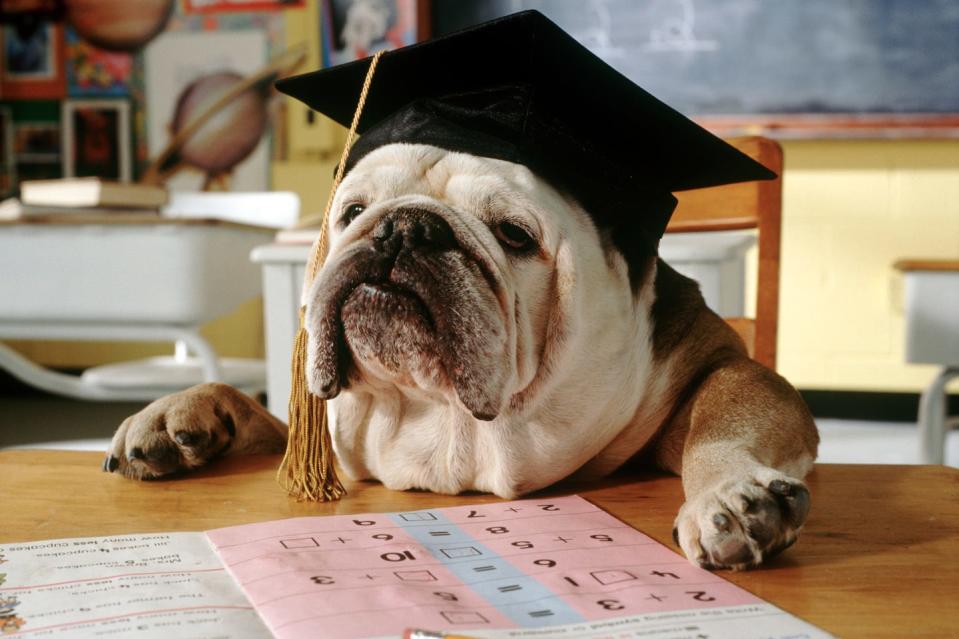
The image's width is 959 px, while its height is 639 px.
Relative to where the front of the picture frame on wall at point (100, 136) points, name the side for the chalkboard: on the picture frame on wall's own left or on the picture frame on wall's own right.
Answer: on the picture frame on wall's own left

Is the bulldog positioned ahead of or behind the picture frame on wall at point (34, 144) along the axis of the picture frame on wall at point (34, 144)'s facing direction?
ahead

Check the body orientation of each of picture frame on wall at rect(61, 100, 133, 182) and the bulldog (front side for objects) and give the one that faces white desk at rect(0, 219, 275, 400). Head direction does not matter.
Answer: the picture frame on wall

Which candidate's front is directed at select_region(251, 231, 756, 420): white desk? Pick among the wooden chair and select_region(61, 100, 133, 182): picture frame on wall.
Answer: the picture frame on wall

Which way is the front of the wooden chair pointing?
toward the camera

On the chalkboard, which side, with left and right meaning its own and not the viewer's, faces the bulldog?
front

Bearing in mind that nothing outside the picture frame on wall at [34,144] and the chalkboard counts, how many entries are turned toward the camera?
2

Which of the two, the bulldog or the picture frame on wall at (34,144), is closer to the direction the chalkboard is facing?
the bulldog

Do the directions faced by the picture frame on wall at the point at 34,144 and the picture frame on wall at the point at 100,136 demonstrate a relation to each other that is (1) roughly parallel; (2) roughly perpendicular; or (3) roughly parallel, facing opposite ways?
roughly parallel

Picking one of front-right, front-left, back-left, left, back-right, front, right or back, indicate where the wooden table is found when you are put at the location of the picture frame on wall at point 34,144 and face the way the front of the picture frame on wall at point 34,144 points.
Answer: front

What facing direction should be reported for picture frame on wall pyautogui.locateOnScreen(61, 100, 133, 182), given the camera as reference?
facing the viewer

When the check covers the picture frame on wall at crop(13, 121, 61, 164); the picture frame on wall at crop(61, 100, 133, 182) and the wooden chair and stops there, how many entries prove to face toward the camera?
3

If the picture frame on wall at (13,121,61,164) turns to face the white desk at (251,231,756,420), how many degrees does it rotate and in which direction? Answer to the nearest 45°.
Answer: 0° — it already faces it

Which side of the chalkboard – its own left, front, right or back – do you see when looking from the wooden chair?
front
